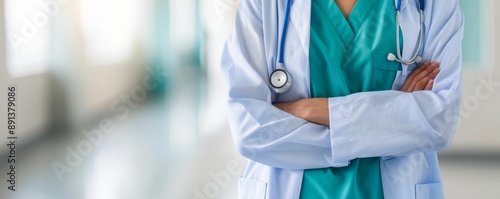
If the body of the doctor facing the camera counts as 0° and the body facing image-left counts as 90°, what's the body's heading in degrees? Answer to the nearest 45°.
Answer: approximately 0°
